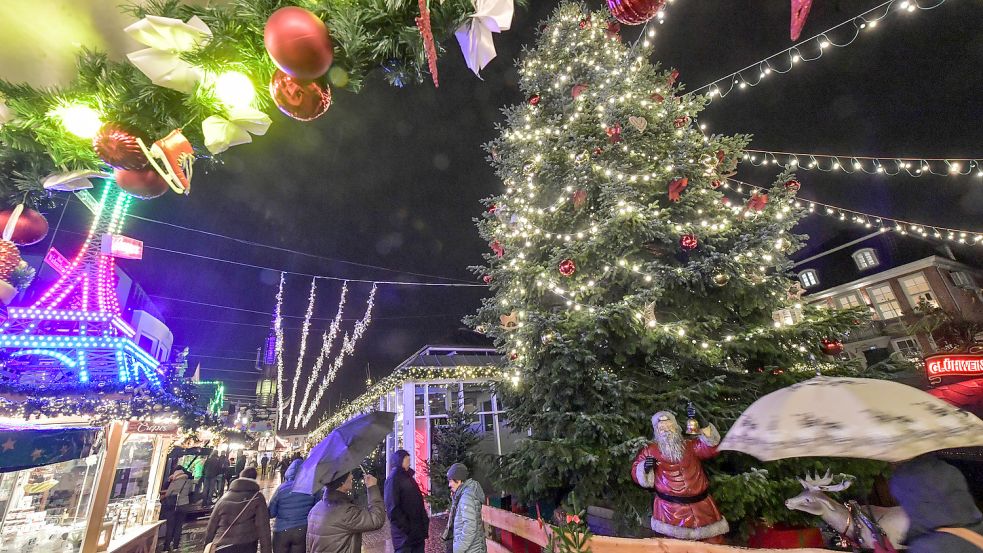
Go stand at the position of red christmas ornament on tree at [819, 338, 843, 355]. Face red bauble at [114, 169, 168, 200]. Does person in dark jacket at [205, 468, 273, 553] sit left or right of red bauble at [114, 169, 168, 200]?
right

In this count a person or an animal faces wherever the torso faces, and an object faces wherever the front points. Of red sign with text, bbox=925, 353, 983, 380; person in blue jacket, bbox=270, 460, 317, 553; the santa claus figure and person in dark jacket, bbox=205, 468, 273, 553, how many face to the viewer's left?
0

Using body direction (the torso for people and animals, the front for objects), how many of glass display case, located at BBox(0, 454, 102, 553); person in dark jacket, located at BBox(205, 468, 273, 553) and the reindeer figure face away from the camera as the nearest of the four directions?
1

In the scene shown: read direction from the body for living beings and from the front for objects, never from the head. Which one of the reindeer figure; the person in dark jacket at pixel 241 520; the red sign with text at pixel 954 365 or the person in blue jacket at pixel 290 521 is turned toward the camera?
the red sign with text

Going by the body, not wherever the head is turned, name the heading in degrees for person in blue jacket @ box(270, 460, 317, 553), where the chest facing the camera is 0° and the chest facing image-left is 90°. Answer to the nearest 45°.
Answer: approximately 180°

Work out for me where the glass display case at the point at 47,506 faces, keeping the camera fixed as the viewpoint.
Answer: facing the viewer and to the right of the viewer

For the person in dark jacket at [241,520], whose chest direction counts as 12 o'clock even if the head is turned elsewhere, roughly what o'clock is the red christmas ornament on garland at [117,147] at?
The red christmas ornament on garland is roughly at 6 o'clock from the person in dark jacket.

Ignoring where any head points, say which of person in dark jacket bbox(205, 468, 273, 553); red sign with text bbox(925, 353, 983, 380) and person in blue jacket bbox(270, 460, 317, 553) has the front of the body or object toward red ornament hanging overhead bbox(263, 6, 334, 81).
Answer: the red sign with text

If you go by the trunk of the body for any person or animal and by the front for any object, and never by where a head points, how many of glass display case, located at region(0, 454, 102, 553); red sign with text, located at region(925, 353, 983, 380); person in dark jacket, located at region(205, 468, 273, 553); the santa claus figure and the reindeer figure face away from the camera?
1

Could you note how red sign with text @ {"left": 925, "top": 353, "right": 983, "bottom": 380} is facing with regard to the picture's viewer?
facing the viewer

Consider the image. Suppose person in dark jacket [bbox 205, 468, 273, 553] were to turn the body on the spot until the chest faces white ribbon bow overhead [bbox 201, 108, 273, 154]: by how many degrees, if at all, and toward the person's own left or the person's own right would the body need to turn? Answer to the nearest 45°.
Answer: approximately 180°

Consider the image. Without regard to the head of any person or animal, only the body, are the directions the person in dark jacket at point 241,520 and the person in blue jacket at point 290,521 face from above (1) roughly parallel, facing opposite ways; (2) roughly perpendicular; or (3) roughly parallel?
roughly parallel

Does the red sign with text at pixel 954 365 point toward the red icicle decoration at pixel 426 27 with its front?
yes

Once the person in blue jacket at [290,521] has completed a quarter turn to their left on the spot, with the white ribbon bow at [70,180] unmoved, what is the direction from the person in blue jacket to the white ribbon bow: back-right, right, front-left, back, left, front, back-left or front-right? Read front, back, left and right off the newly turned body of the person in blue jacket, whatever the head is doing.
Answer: left

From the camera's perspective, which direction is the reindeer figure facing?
to the viewer's left

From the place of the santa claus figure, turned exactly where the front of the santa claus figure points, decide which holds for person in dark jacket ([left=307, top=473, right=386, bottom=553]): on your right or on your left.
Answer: on your right

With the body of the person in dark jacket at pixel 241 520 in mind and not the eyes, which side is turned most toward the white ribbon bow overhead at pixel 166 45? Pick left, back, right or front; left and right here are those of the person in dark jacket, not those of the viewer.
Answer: back

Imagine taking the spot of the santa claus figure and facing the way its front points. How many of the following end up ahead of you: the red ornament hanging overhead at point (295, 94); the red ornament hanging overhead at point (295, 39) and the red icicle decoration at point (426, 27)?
3

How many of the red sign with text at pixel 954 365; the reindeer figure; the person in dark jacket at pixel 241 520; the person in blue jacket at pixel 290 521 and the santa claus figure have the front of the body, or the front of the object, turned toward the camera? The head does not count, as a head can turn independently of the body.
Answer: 2
